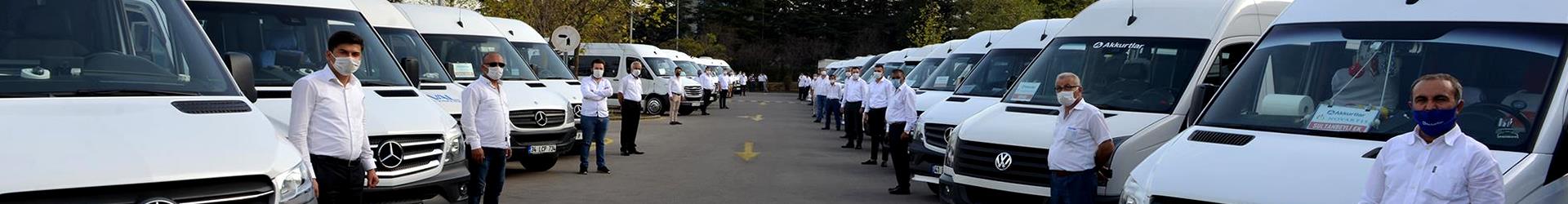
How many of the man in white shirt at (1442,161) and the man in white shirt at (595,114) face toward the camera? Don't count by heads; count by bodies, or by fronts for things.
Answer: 2

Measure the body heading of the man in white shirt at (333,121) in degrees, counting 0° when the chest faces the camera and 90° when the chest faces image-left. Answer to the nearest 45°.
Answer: approximately 315°

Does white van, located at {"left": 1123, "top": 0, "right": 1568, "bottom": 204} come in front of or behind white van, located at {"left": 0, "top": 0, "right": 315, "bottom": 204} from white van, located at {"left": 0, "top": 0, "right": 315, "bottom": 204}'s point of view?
in front

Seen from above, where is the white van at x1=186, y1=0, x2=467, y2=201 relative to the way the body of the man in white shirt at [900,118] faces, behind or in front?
in front

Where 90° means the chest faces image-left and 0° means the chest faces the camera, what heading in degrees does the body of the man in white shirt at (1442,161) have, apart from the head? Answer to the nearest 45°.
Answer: approximately 0°

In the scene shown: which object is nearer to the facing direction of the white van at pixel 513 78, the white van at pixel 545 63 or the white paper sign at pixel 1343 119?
the white paper sign
